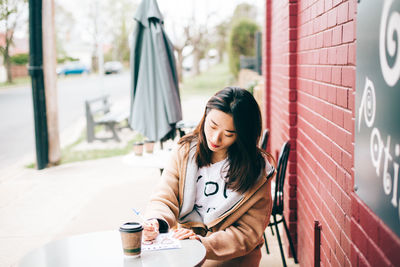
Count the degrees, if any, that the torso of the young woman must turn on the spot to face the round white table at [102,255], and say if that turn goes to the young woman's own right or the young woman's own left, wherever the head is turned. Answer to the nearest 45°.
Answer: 0° — they already face it

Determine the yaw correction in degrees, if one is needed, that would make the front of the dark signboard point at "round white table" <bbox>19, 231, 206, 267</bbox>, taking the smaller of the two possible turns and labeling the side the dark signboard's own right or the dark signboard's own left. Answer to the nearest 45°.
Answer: approximately 45° to the dark signboard's own right

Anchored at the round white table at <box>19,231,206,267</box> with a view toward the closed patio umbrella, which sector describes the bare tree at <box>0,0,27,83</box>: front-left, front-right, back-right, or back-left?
front-left

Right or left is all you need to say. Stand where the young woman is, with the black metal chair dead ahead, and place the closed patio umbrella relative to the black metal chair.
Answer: left

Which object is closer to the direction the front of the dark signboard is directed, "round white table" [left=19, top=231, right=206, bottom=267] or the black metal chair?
the round white table

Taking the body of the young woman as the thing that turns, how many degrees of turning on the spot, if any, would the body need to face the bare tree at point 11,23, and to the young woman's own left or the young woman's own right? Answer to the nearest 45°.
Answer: approximately 135° to the young woman's own right

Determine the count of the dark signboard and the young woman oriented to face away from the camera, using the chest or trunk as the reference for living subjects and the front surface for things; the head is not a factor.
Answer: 0

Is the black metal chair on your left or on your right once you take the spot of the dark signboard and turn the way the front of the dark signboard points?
on your right

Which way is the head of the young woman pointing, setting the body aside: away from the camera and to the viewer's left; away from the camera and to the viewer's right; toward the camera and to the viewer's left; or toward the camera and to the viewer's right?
toward the camera and to the viewer's left

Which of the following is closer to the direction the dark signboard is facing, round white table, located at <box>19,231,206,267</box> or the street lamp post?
the round white table

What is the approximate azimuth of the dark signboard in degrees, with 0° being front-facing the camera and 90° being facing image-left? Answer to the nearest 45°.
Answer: approximately 45°

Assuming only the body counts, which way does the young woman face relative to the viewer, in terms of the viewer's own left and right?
facing the viewer and to the left of the viewer

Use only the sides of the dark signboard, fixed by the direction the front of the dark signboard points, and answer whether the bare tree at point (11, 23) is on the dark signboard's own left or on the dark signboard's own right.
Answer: on the dark signboard's own right

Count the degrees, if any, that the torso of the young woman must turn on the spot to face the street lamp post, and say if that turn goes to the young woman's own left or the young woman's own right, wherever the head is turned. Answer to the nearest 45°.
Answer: approximately 90° to the young woman's own right
